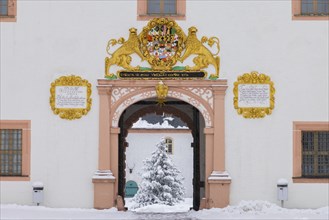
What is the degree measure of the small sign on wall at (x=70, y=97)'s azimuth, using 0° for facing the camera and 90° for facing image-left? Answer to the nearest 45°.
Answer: approximately 0°

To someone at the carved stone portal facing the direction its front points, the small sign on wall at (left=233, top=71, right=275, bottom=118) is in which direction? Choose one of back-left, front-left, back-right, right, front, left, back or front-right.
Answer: left

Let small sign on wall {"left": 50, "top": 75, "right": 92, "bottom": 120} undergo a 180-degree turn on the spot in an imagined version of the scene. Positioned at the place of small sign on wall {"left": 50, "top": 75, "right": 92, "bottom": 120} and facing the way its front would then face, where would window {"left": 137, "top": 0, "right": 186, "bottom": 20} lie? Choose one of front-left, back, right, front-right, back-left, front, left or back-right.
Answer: right

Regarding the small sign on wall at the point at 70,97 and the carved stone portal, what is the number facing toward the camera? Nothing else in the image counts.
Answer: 2

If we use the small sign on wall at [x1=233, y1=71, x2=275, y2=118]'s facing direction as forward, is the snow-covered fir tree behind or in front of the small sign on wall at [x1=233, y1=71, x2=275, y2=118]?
behind

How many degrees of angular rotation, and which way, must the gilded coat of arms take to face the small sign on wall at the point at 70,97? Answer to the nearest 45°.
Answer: approximately 90° to its right

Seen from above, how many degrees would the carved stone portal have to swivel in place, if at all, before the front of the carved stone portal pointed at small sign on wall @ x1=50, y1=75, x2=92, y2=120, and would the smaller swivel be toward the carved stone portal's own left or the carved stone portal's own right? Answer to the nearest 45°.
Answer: approximately 90° to the carved stone portal's own right

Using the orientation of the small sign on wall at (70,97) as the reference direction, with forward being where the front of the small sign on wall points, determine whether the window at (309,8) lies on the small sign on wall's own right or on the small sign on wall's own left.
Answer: on the small sign on wall's own left

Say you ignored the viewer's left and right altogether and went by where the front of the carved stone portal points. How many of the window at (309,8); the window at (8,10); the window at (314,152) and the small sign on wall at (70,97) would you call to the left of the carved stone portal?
2

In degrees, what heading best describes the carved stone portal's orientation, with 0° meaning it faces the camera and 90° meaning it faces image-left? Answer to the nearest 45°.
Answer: approximately 0°

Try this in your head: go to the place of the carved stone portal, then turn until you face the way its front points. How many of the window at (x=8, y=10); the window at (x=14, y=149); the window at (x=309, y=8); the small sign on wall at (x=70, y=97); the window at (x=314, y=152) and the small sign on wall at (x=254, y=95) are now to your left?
3

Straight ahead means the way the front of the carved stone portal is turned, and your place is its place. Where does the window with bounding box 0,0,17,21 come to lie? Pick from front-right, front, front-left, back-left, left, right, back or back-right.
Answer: right

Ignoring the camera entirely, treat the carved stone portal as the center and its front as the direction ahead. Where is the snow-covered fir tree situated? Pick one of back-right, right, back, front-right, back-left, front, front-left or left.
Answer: back
